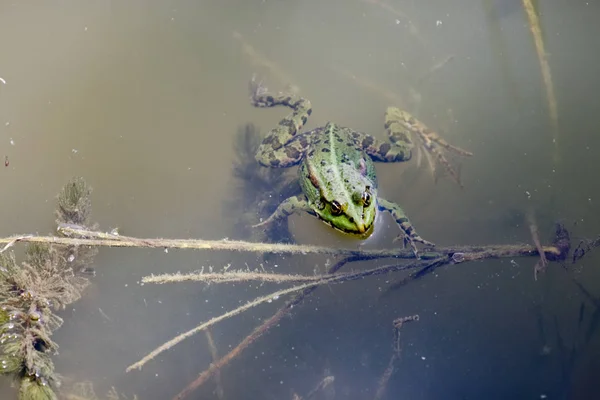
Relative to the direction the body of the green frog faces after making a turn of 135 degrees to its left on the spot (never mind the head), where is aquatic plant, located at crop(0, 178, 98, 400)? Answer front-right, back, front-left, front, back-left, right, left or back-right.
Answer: back

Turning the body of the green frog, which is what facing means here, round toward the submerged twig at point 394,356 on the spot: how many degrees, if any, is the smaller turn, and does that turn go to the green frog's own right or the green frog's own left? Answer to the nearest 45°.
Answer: approximately 45° to the green frog's own left

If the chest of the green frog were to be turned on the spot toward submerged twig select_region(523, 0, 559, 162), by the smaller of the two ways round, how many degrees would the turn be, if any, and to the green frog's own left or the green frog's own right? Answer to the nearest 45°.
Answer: approximately 135° to the green frog's own left

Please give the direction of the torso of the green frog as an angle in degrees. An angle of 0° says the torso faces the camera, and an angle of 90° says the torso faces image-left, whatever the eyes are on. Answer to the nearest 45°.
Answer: approximately 0°

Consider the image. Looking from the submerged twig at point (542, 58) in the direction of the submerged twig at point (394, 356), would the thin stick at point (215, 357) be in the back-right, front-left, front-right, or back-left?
front-right

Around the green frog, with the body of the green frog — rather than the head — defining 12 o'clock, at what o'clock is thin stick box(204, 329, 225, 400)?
The thin stick is roughly at 1 o'clock from the green frog.

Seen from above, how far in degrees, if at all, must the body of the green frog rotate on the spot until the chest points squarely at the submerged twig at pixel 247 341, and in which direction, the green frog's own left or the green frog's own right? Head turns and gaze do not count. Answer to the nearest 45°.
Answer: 0° — it already faces it
